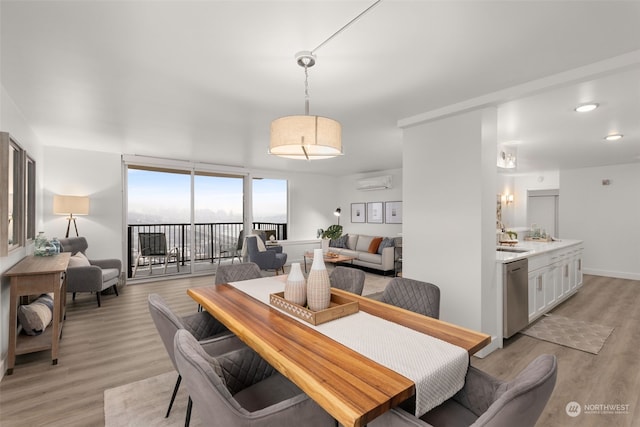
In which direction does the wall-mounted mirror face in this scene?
to the viewer's right

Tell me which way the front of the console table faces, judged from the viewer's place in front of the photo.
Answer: facing to the right of the viewer

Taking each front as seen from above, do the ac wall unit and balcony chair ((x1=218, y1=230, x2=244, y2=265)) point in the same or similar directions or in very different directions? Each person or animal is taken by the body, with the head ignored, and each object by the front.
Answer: same or similar directions

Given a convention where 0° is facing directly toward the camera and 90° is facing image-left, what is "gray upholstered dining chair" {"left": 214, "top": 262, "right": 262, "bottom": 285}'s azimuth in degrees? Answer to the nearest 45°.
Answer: approximately 315°

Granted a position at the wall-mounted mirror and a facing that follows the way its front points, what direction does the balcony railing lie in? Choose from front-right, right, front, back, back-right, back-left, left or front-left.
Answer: front-left

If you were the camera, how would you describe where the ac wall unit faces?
facing the viewer and to the left of the viewer

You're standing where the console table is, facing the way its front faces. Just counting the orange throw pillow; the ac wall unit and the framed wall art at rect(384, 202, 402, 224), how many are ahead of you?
3

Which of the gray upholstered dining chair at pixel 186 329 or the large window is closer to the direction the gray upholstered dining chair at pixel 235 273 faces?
the gray upholstered dining chair

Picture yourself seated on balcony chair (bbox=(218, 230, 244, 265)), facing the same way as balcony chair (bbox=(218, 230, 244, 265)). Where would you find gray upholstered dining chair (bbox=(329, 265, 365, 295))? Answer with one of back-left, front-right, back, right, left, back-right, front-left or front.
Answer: left

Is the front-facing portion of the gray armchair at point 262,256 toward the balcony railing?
no
